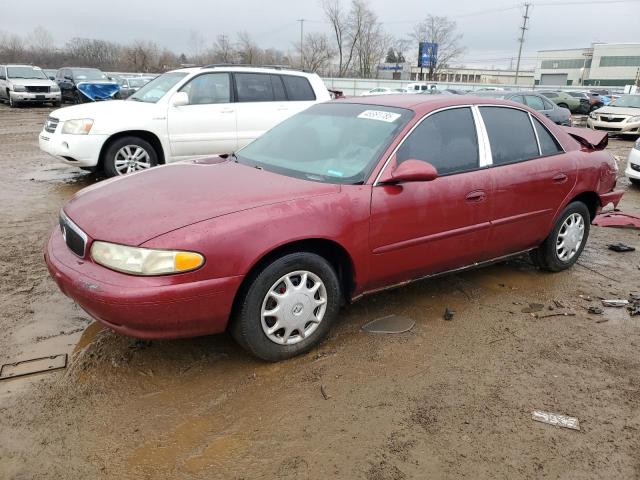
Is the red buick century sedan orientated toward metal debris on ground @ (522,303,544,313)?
no

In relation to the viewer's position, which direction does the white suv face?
facing the viewer and to the left of the viewer

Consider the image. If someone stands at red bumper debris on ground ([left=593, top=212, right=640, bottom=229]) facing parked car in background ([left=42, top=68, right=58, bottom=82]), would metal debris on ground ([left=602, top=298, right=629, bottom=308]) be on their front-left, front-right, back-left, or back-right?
back-left

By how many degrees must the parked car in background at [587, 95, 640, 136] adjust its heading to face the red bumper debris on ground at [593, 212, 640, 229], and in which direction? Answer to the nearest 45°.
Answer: approximately 45° to its left

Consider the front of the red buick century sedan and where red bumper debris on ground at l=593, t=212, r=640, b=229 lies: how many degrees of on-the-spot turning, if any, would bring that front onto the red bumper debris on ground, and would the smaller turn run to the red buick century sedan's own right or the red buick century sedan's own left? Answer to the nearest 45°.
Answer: approximately 180°

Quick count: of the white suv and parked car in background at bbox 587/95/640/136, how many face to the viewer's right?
0

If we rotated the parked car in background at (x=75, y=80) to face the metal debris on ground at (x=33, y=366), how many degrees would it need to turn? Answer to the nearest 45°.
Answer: approximately 45° to its right

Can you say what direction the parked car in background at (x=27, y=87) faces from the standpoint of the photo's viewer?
facing the viewer and to the right of the viewer

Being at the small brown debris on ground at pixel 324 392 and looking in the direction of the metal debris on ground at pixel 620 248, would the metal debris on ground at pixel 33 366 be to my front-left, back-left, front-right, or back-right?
back-left

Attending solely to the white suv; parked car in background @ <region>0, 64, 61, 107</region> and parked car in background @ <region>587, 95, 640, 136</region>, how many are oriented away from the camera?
0

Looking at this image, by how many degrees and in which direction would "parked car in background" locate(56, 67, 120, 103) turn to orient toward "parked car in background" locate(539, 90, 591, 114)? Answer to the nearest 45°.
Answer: approximately 45° to its left

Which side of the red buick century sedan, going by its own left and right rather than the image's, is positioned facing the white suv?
right

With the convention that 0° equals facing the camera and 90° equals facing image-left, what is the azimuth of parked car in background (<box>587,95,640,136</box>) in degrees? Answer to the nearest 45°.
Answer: approximately 45°

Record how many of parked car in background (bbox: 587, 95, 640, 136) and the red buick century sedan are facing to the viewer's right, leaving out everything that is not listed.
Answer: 0

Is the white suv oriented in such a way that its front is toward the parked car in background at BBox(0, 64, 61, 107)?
no
